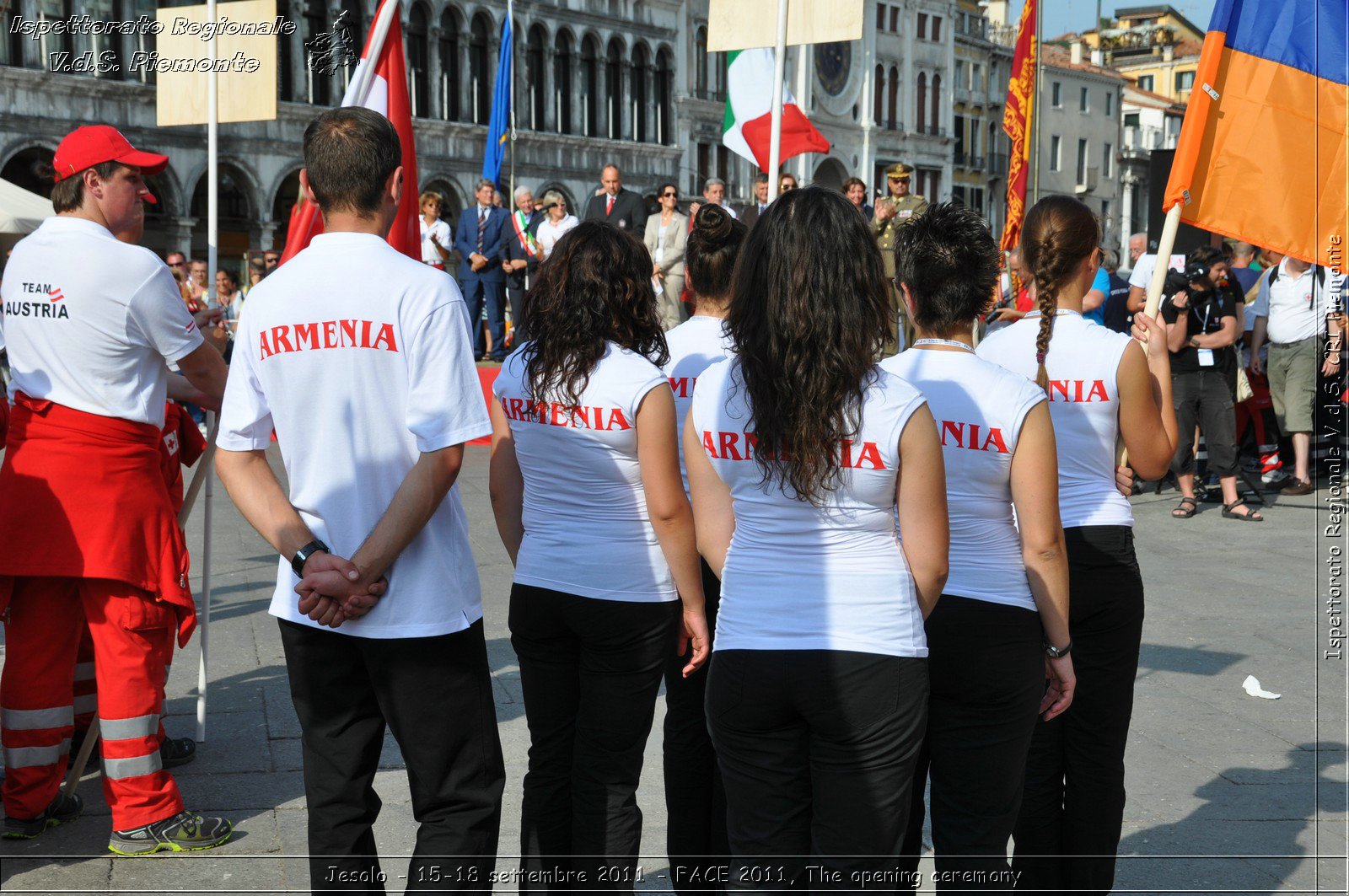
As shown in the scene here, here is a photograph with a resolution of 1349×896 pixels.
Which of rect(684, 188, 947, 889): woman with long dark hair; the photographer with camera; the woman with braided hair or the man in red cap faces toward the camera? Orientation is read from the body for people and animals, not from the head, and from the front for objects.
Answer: the photographer with camera

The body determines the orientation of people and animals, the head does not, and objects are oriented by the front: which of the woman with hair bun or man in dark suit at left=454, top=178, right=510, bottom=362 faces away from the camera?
the woman with hair bun

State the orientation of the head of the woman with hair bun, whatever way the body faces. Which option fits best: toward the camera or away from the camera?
away from the camera

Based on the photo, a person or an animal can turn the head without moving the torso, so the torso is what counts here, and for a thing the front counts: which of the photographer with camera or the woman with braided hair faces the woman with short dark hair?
the photographer with camera

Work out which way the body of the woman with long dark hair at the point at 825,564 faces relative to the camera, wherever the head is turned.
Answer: away from the camera

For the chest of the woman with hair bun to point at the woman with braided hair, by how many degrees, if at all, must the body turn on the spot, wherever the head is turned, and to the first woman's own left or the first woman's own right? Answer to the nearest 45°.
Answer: approximately 90° to the first woman's own right

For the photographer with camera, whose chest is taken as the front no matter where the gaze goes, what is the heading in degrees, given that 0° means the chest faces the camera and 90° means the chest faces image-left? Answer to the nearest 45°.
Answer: approximately 0°

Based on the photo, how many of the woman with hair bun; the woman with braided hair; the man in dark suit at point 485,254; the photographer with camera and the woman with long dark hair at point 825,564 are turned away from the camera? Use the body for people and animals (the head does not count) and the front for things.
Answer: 3

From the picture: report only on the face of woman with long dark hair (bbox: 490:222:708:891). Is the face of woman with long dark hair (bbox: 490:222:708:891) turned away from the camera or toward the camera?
away from the camera

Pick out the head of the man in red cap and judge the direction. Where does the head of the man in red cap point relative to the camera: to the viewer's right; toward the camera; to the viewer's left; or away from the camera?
to the viewer's right

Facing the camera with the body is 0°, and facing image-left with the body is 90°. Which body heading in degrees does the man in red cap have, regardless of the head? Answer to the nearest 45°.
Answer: approximately 225°

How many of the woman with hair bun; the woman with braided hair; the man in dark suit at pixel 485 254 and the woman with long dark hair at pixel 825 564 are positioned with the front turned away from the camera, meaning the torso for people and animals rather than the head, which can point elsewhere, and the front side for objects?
3

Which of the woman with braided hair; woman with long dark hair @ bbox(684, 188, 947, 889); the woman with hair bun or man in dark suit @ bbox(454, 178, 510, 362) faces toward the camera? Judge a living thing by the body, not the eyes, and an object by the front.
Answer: the man in dark suit

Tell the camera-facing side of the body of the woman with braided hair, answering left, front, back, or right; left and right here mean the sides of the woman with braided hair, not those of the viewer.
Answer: back

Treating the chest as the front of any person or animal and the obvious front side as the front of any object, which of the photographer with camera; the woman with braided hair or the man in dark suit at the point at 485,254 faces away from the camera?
the woman with braided hair

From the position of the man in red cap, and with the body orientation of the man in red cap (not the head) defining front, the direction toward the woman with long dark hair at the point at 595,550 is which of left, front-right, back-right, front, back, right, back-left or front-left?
right
